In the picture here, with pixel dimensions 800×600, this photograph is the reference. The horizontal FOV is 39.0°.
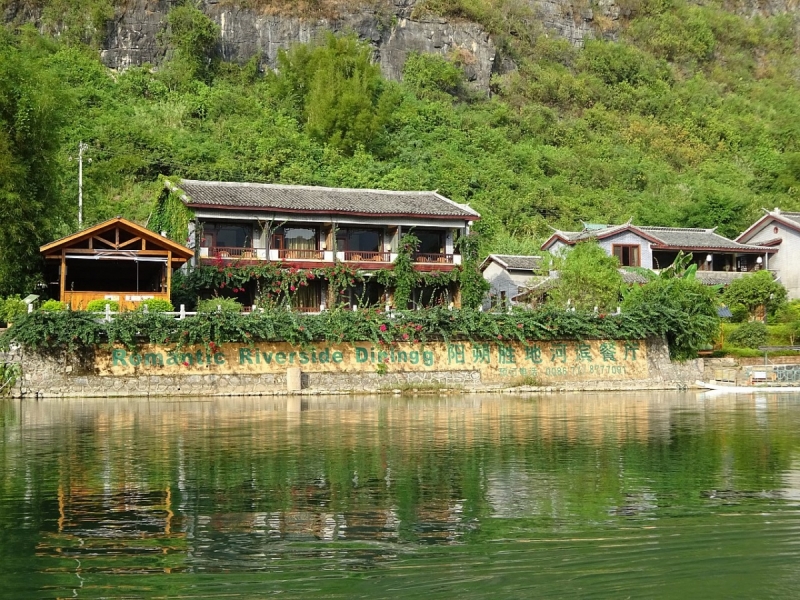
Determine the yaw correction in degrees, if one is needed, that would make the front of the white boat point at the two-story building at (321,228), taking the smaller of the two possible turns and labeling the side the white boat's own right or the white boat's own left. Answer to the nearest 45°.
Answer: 0° — it already faces it

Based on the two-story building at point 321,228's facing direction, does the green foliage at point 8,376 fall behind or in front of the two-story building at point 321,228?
in front

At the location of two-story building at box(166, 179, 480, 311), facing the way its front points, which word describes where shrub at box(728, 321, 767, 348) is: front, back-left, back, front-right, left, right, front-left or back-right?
left

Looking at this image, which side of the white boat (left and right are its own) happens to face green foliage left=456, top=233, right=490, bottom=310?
front

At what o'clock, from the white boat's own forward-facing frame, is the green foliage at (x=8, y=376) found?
The green foliage is roughly at 11 o'clock from the white boat.

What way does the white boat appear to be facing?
to the viewer's left

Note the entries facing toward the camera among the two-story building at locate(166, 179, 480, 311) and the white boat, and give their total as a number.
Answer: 1

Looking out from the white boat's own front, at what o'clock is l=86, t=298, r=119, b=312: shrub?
The shrub is roughly at 11 o'clock from the white boat.

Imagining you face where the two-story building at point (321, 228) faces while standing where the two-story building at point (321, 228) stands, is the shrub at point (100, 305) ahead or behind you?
ahead

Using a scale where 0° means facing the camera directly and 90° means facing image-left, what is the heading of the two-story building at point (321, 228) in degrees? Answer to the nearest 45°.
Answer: approximately 0°

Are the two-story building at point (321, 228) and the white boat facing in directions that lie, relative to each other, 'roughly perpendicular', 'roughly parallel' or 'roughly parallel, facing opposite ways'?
roughly perpendicular

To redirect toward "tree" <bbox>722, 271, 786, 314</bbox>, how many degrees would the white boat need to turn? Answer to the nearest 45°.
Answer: approximately 90° to its right

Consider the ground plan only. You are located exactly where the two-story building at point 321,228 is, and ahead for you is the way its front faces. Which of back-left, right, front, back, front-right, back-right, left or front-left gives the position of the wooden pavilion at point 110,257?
front-right

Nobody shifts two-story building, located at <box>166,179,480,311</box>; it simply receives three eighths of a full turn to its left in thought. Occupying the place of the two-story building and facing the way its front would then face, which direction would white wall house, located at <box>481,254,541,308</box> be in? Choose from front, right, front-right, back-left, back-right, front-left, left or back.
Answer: front

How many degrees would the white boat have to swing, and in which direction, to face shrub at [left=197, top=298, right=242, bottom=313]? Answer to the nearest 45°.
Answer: approximately 45° to its left

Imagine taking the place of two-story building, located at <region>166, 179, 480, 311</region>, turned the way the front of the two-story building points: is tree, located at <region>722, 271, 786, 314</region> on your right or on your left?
on your left
